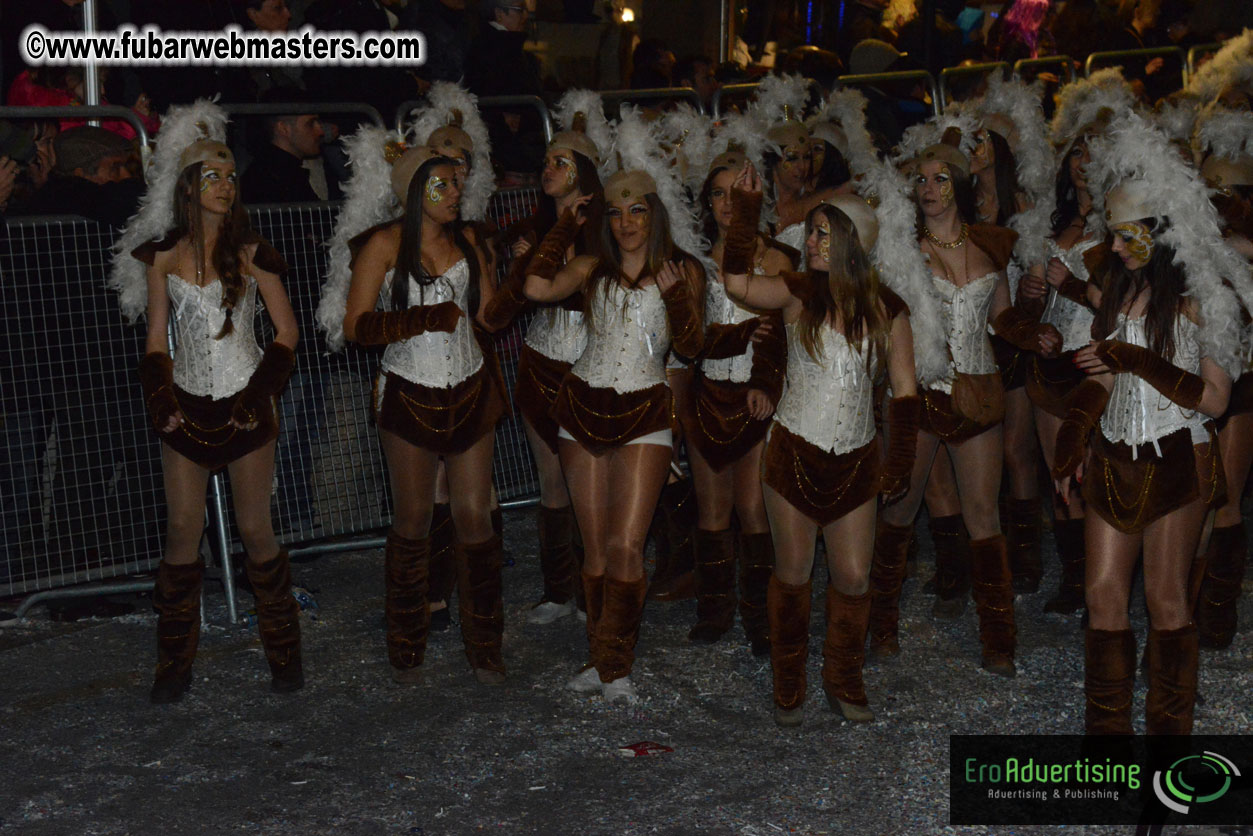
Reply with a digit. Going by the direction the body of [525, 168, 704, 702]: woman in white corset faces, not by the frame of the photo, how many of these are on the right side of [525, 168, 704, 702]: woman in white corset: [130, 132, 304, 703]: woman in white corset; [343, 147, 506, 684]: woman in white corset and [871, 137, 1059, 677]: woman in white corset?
2

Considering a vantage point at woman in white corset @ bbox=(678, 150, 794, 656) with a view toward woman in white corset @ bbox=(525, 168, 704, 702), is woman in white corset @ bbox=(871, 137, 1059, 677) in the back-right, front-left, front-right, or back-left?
back-left

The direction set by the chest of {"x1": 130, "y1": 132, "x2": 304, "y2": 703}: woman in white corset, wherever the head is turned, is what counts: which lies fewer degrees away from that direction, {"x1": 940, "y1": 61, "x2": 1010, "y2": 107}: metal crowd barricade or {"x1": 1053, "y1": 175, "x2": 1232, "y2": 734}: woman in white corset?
the woman in white corset

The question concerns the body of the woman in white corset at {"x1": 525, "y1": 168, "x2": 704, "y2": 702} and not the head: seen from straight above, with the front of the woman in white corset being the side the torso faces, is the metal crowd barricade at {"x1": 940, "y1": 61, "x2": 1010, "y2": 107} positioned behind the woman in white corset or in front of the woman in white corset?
behind

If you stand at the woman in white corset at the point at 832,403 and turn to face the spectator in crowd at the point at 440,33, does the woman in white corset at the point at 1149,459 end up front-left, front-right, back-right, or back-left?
back-right

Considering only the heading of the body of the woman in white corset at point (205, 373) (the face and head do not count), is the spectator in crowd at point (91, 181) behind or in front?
behind

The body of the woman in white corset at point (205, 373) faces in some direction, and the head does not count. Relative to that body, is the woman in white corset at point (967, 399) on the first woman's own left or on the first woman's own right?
on the first woman's own left

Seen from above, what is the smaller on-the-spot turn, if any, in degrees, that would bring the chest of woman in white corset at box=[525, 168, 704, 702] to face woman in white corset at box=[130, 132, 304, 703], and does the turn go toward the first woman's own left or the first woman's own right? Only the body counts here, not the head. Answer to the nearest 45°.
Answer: approximately 90° to the first woman's own right

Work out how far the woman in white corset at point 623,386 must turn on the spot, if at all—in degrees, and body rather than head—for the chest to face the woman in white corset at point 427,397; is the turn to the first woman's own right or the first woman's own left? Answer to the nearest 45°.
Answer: approximately 90° to the first woman's own right

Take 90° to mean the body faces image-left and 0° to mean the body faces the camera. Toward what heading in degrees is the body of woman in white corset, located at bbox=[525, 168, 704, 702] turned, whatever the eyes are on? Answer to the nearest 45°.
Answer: approximately 0°
